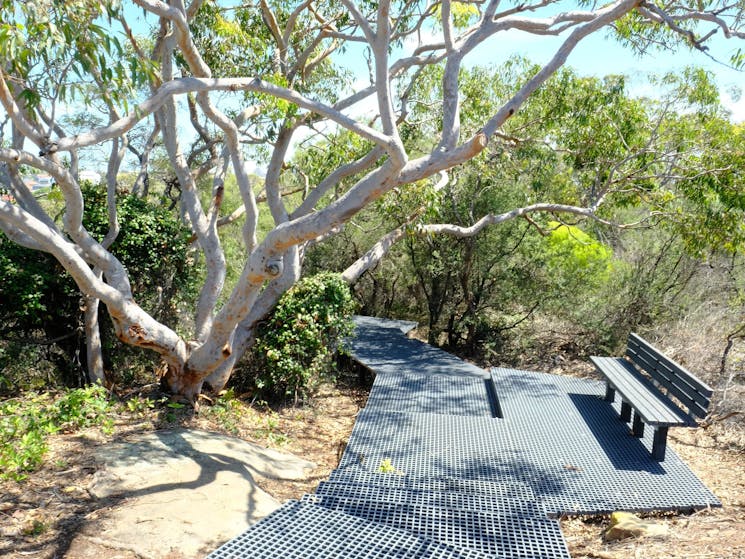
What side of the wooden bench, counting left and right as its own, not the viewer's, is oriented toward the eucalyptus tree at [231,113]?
front

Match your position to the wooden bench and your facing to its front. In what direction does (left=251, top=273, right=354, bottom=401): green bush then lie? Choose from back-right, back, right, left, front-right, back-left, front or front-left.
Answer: front-right

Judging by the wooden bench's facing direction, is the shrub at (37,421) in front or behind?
in front

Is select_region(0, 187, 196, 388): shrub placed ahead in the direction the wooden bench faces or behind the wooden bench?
ahead

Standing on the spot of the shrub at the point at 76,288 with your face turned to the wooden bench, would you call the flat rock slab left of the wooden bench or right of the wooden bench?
right

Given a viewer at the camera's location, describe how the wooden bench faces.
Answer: facing the viewer and to the left of the viewer

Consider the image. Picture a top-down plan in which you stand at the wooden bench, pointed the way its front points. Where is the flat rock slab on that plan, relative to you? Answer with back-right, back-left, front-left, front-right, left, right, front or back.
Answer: front

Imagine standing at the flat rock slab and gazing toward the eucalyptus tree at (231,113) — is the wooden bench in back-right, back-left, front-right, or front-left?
front-right
